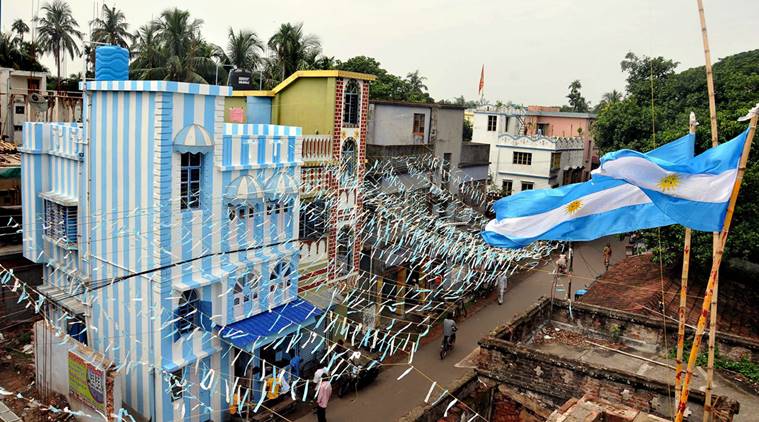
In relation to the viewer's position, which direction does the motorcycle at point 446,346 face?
facing away from the viewer and to the right of the viewer

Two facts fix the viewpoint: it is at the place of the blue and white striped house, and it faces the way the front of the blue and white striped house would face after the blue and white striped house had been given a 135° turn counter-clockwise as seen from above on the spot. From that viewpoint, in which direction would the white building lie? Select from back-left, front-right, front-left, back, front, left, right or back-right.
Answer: front-right

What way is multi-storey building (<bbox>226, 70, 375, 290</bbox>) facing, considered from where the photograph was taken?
facing the viewer and to the right of the viewer

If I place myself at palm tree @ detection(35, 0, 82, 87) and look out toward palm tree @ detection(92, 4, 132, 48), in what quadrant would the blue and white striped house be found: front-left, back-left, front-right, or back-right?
front-right

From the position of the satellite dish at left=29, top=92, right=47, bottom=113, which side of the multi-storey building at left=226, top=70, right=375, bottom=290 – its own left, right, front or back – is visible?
back

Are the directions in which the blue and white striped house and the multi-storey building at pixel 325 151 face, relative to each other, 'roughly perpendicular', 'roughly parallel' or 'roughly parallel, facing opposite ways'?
roughly parallel

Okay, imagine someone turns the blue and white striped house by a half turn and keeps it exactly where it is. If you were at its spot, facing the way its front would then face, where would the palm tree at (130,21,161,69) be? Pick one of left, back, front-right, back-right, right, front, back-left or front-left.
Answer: front-right

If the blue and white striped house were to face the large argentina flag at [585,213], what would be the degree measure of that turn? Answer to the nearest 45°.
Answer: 0° — it already faces it

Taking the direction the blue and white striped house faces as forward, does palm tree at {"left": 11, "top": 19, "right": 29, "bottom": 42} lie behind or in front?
behind

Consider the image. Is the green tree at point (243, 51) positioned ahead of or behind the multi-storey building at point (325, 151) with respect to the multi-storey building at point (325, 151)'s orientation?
behind
